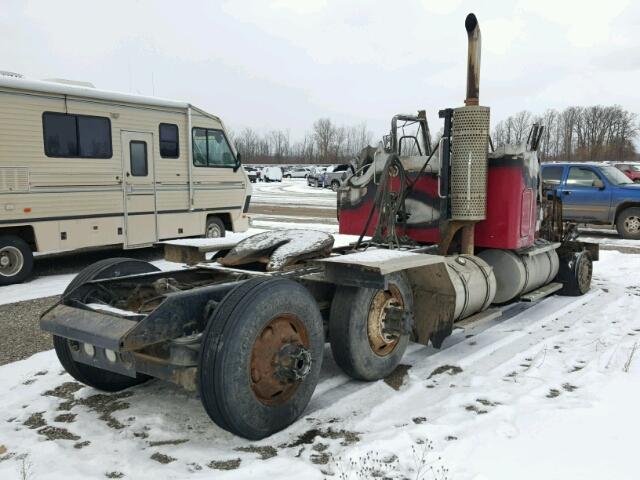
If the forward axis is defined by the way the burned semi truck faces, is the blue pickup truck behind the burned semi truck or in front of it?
in front

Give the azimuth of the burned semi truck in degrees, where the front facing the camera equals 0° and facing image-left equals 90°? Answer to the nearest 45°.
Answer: approximately 225°

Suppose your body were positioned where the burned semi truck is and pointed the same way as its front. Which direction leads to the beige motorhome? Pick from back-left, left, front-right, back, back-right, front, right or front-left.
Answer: left

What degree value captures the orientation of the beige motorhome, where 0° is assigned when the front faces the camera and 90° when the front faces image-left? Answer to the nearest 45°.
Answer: approximately 225°

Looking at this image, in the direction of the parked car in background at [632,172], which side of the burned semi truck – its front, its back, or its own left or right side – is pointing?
front

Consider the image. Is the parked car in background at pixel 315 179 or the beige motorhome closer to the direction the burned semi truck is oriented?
the parked car in background

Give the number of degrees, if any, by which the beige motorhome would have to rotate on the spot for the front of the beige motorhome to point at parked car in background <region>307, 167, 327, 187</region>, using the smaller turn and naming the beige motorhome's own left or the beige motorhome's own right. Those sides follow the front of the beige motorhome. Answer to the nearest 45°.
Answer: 0° — it already faces it

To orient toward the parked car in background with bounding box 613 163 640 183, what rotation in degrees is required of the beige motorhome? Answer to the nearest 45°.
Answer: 0° — it already faces it

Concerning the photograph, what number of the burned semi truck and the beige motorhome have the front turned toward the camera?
0

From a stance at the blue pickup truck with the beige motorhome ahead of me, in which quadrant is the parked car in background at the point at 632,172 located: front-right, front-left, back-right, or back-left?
back-right
